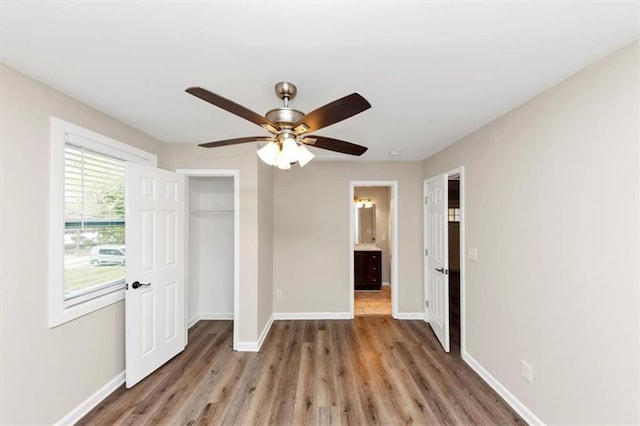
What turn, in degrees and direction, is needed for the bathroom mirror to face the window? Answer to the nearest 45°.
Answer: approximately 45° to its right

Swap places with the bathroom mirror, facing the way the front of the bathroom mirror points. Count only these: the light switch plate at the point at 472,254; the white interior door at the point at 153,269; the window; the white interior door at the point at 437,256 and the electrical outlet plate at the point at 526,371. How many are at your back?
0

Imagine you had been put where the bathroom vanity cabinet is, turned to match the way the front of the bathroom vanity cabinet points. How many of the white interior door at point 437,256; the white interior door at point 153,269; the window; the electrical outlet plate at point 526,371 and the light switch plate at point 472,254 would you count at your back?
0

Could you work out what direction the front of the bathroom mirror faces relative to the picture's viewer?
facing the viewer

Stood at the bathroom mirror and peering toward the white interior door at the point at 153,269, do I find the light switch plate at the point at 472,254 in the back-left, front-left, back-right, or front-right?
front-left

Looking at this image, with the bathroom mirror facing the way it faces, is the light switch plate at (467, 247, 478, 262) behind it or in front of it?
in front

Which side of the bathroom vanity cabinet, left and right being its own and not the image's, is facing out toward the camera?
front

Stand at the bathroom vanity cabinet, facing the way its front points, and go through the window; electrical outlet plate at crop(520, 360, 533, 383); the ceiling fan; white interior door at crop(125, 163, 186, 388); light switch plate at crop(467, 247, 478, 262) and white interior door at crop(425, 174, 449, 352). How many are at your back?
0

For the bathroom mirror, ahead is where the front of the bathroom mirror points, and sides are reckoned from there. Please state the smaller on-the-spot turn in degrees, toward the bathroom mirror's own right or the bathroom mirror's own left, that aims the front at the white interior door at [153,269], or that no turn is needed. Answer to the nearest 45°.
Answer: approximately 45° to the bathroom mirror's own right

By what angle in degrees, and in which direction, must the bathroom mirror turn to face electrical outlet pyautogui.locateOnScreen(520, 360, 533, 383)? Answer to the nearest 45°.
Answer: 0° — it already faces it

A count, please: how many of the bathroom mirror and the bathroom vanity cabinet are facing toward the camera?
2

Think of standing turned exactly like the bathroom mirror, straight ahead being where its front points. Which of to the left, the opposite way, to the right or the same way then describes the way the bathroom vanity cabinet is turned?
the same way

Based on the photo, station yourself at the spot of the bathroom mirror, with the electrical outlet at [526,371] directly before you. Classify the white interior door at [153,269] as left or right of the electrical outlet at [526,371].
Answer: right

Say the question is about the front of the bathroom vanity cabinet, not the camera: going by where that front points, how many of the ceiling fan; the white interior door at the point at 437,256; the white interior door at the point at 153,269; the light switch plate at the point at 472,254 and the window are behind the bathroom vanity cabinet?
0

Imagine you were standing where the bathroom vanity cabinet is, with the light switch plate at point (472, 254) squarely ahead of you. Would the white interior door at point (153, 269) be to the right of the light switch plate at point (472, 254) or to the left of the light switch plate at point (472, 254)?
right

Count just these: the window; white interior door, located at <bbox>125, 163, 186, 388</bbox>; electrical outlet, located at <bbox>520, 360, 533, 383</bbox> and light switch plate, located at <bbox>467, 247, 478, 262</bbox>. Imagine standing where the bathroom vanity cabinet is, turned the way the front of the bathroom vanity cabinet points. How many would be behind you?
0
